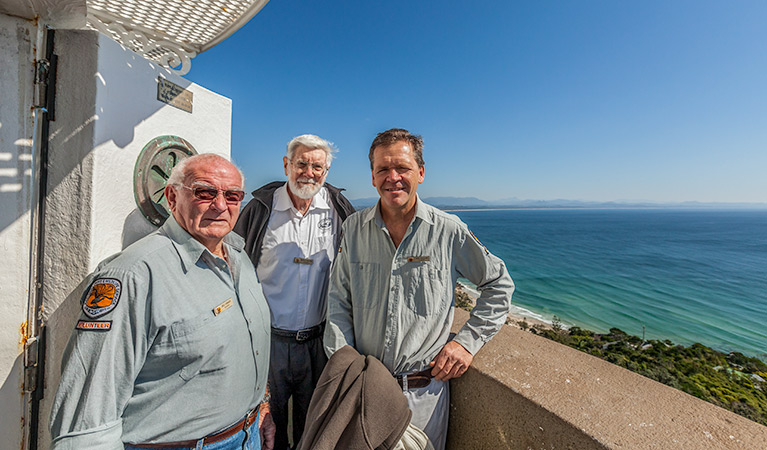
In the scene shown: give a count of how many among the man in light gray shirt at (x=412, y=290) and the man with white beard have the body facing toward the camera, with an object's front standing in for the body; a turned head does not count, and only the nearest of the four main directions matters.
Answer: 2

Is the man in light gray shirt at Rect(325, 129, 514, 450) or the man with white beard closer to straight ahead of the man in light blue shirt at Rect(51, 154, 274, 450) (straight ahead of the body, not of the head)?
the man in light gray shirt

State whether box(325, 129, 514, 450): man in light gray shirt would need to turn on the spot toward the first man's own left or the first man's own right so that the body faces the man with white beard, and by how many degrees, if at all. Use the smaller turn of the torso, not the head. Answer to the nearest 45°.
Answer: approximately 135° to the first man's own right

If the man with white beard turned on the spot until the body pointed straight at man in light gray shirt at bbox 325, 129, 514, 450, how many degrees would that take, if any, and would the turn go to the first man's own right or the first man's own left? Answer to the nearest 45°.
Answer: approximately 45° to the first man's own left

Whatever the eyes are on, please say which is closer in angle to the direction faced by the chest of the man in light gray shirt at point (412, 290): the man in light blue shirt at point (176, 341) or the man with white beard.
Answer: the man in light blue shirt

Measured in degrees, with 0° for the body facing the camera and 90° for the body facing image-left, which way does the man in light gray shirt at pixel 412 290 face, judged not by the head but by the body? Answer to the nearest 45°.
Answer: approximately 0°

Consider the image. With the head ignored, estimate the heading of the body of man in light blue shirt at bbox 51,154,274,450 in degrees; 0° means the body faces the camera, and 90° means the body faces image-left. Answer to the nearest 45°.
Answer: approximately 315°

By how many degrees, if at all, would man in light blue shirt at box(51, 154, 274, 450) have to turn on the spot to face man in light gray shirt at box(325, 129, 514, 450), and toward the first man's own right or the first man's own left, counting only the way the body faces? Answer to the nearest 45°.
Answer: approximately 45° to the first man's own left

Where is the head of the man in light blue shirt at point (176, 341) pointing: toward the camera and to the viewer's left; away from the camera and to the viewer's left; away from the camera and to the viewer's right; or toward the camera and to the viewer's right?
toward the camera and to the viewer's right
